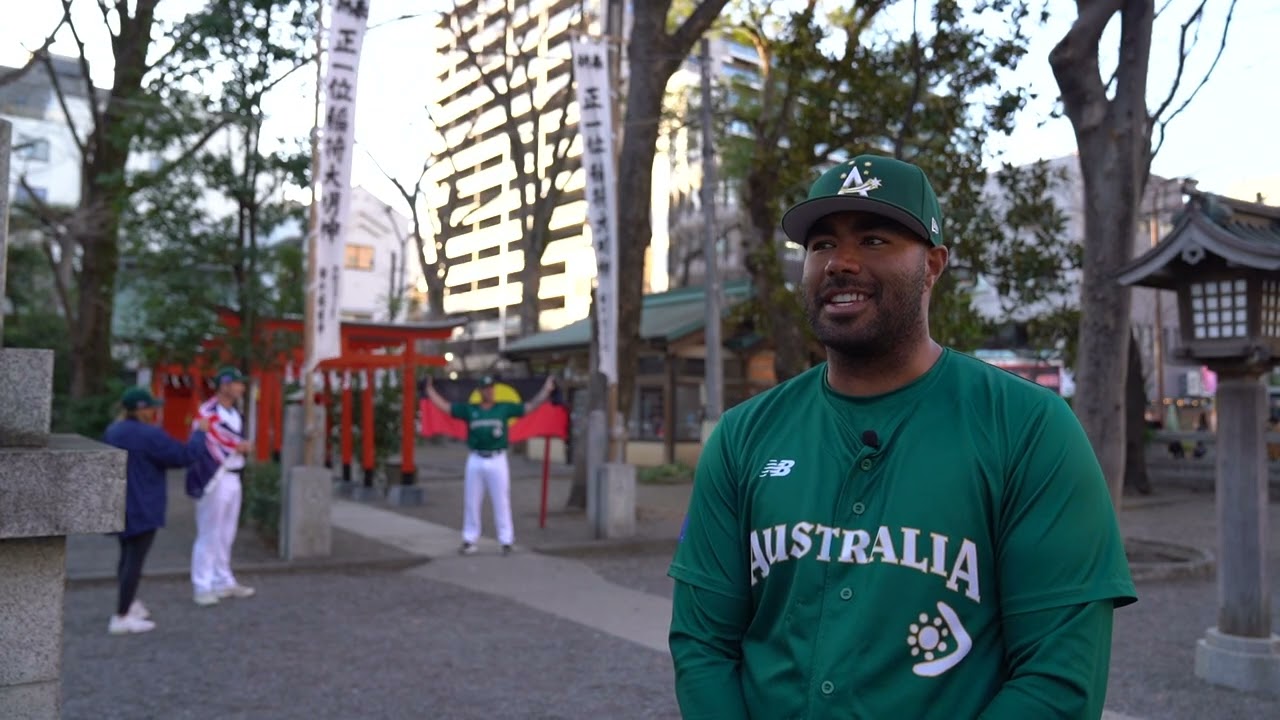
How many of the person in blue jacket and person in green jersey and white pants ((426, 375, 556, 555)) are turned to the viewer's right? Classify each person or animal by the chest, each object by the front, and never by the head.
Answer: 1

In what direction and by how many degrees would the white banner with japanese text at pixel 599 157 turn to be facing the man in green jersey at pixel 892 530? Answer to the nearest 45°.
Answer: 0° — it already faces them

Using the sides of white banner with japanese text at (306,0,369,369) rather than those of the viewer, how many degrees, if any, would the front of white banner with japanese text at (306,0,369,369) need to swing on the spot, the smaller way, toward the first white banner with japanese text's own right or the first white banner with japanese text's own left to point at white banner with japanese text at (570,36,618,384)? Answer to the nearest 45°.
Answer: approximately 90° to the first white banner with japanese text's own left

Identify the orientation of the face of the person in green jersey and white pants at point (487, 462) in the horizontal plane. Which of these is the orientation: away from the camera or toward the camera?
toward the camera

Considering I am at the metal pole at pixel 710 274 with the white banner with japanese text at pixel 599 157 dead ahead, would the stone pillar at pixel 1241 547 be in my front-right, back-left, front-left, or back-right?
front-left

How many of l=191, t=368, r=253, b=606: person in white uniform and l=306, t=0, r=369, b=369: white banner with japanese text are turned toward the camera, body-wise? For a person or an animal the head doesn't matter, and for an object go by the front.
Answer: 1

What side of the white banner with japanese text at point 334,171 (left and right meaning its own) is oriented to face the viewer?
front

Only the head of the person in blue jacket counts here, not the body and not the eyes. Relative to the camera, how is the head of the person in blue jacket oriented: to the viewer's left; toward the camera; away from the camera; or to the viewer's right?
to the viewer's right

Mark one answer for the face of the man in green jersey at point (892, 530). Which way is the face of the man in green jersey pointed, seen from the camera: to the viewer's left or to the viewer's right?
to the viewer's left

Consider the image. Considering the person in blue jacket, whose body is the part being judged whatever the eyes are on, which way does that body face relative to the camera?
to the viewer's right

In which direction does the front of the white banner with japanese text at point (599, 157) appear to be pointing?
toward the camera

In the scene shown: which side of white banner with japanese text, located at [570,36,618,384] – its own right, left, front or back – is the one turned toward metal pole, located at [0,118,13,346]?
right

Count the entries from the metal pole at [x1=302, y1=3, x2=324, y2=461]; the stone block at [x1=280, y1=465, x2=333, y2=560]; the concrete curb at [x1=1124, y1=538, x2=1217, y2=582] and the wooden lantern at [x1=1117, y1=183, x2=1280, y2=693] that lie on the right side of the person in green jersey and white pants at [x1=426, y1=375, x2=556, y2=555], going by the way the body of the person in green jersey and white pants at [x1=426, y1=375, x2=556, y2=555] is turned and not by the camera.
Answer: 2

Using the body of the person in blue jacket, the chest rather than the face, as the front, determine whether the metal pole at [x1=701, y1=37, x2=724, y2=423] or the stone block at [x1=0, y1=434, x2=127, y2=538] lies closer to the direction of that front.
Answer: the metal pole

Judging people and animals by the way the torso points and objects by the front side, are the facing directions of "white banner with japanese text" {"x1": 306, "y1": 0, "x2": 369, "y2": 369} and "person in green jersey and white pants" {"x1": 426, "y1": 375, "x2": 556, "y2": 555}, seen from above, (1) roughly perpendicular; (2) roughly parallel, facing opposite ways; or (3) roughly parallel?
roughly parallel
